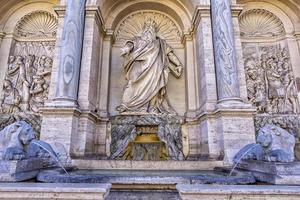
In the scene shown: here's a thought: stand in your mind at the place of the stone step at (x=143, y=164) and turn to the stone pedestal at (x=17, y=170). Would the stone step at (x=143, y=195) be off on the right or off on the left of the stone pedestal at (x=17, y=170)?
left

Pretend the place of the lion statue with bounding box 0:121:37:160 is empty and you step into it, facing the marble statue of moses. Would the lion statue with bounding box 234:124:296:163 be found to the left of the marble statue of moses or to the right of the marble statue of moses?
right

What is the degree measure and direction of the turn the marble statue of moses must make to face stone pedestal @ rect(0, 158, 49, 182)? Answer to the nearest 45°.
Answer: approximately 45° to its right

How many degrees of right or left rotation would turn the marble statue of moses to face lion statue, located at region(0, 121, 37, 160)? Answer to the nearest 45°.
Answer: approximately 45° to its right

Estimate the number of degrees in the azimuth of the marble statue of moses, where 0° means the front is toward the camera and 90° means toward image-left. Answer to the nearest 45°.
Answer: approximately 0°

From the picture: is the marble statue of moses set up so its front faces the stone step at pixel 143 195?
yes

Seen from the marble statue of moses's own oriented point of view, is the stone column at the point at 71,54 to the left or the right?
on its right

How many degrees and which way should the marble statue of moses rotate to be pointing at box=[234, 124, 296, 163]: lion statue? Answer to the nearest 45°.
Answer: approximately 45° to its left
